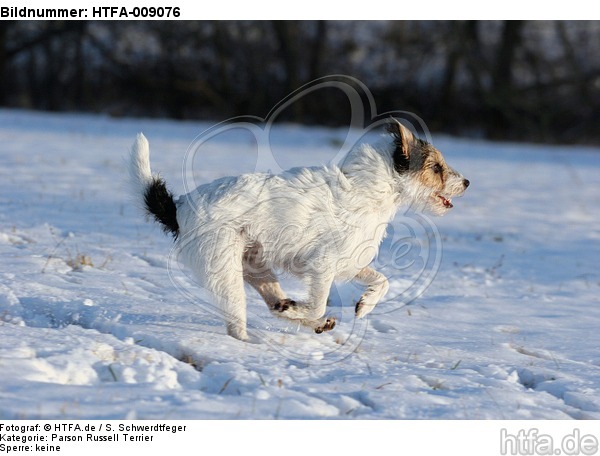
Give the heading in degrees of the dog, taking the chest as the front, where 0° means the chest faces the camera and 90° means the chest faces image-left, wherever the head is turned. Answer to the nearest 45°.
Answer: approximately 270°
